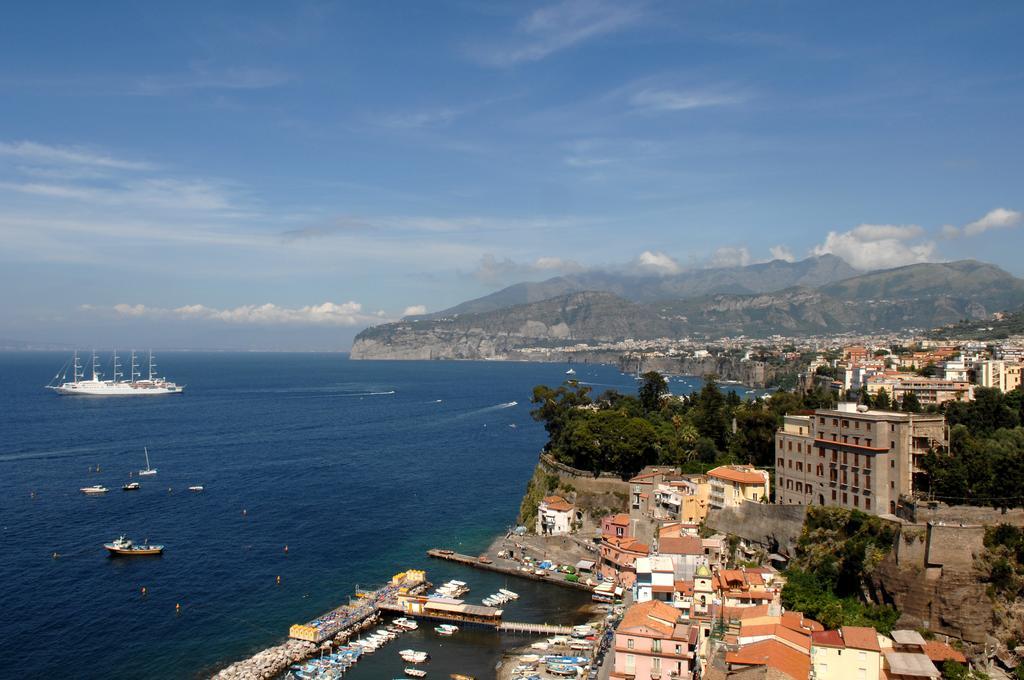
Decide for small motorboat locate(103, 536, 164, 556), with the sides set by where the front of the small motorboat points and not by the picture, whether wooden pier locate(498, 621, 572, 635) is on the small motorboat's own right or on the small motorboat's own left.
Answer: on the small motorboat's own left

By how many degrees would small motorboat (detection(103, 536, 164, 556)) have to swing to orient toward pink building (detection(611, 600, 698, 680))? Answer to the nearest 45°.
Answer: approximately 135° to its left

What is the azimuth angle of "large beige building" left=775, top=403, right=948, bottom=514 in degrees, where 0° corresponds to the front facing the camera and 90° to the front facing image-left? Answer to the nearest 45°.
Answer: approximately 45°

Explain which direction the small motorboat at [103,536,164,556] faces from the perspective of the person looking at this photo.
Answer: facing to the left of the viewer

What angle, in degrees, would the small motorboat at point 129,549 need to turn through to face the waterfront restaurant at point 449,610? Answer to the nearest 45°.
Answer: approximately 135° to its left

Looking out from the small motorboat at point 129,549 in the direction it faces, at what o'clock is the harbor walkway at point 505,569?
The harbor walkway is roughly at 7 o'clock from the small motorboat.

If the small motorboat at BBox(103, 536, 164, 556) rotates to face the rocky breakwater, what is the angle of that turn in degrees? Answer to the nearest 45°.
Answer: approximately 90° to its left
